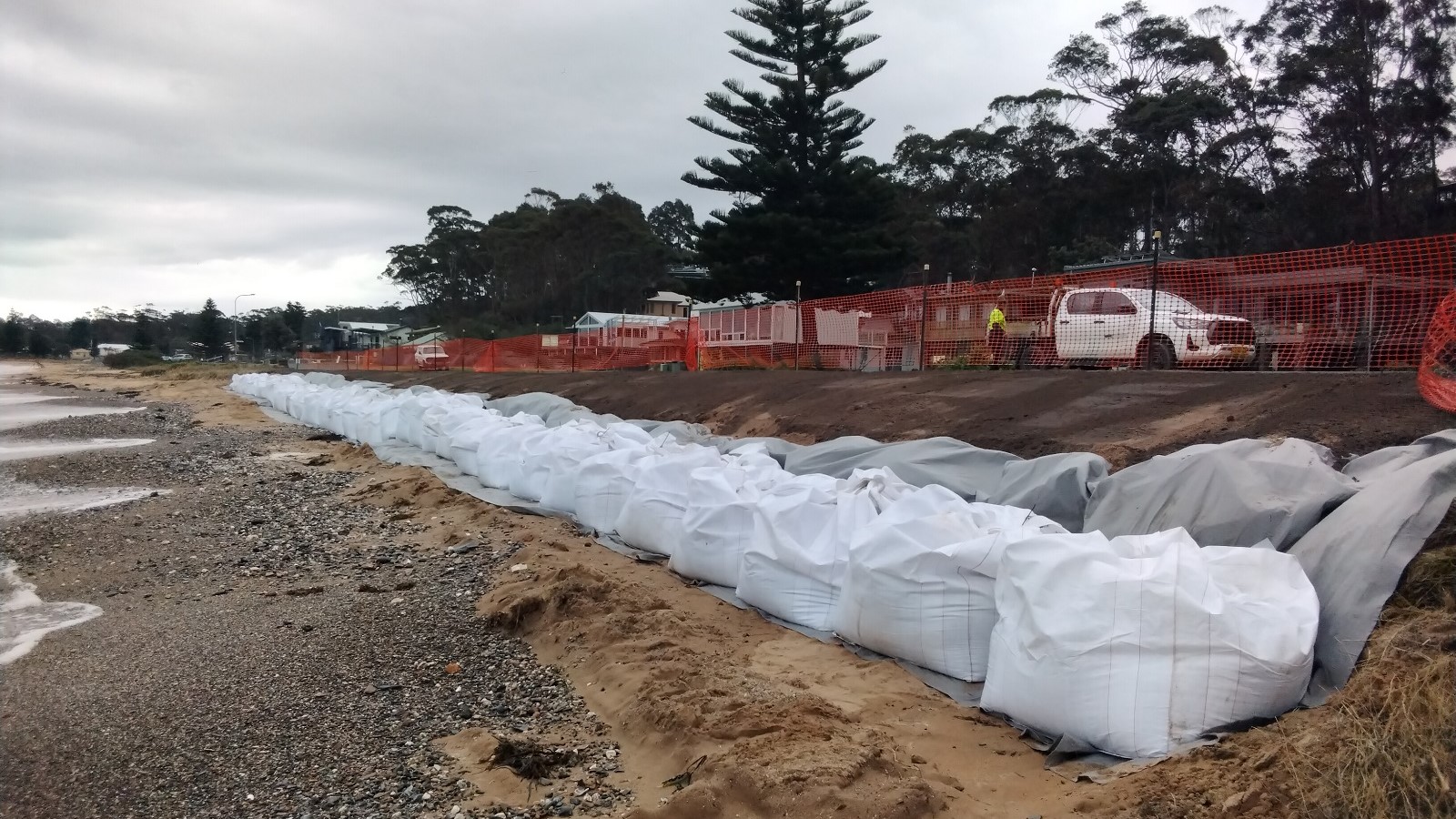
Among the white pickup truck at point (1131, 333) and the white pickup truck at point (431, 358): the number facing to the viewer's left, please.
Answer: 0

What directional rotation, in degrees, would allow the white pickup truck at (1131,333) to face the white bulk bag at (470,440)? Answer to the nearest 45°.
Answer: approximately 90° to its right

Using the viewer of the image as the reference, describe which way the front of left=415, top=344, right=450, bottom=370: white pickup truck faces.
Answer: facing the viewer and to the right of the viewer

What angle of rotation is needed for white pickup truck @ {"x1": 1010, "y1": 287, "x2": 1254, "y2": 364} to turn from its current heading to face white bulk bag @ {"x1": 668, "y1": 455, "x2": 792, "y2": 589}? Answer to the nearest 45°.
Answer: approximately 45° to its right

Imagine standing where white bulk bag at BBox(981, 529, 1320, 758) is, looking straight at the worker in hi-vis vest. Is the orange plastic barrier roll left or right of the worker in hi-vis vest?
right

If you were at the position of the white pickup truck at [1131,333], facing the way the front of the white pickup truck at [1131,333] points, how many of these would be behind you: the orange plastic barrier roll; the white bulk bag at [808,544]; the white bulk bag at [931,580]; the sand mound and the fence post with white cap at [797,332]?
1

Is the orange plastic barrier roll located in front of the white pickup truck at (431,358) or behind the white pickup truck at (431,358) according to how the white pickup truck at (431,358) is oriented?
in front

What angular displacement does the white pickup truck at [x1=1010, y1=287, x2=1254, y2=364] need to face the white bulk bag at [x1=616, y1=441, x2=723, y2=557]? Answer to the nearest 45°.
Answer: approximately 90° to its right

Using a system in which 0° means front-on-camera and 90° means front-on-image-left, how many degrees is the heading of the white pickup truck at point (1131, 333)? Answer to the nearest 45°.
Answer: approximately 315°

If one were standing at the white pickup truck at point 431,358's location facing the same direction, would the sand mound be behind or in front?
in front

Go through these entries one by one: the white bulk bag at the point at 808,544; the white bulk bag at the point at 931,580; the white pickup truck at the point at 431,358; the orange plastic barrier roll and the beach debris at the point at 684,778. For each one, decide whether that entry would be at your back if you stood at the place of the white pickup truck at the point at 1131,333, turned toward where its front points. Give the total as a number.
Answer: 1

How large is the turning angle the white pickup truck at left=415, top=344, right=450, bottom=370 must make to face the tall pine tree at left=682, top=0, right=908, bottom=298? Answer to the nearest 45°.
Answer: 0° — it already faces it

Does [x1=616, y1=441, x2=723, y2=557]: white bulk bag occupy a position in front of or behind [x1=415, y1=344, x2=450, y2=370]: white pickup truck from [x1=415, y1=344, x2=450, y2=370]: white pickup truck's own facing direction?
in front
